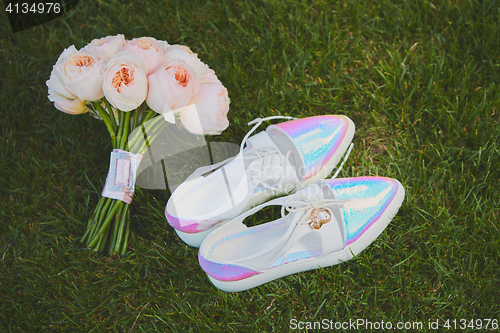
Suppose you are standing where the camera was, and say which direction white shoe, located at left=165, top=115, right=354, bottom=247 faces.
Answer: facing away from the viewer and to the right of the viewer

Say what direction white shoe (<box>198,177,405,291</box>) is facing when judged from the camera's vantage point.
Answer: facing away from the viewer and to the right of the viewer
